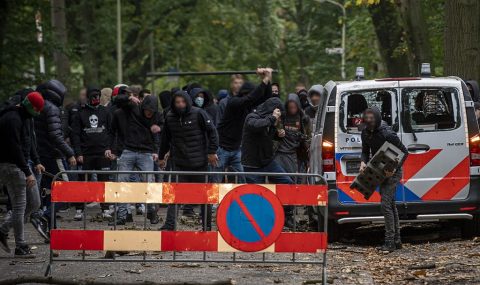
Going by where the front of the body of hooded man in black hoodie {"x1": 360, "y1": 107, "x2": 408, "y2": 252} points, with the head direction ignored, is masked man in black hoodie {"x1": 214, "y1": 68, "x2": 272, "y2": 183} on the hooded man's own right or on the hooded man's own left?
on the hooded man's own right

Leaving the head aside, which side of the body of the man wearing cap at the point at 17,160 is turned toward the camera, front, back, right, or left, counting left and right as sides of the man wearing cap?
right

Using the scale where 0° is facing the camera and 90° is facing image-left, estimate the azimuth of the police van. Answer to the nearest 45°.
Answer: approximately 180°

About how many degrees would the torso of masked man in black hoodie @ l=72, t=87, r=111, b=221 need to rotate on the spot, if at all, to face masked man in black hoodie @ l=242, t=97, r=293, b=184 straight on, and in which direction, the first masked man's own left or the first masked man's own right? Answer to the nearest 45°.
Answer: approximately 45° to the first masked man's own left

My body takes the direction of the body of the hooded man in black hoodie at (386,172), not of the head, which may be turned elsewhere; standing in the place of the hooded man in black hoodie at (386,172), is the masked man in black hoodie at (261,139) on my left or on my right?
on my right

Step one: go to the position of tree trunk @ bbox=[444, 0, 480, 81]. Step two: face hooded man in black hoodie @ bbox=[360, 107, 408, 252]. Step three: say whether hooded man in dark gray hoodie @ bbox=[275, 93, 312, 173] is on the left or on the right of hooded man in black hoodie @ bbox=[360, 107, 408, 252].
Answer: right

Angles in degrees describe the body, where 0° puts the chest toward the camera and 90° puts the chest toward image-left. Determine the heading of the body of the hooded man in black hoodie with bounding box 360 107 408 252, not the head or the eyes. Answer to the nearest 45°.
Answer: approximately 45°
